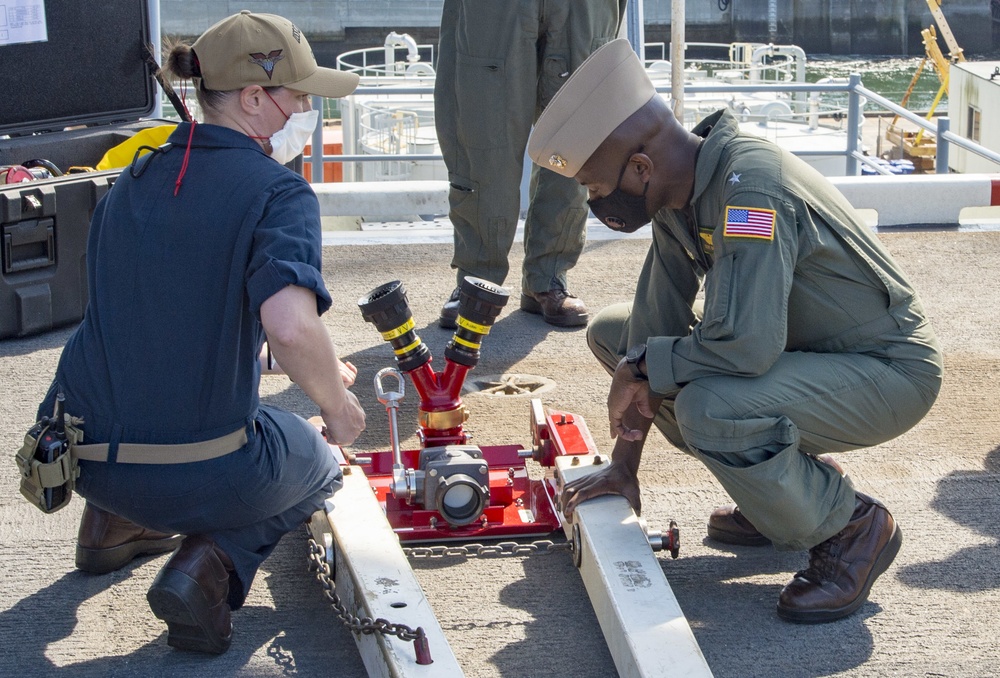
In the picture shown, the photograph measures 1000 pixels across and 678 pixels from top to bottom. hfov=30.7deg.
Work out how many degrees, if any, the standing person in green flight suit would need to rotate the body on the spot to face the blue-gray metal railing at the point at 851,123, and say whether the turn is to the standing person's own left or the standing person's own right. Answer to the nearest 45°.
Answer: approximately 135° to the standing person's own left

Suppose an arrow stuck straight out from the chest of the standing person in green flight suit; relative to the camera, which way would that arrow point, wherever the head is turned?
toward the camera

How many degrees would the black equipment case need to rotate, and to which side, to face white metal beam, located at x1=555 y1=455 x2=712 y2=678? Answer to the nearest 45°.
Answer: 0° — it already faces it

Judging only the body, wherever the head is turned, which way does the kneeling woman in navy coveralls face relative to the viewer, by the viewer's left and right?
facing away from the viewer and to the right of the viewer

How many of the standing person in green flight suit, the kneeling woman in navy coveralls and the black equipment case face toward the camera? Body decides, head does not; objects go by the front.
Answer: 2

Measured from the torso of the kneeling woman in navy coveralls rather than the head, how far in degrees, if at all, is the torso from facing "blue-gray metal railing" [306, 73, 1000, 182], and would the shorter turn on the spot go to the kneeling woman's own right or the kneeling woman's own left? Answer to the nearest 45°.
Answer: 0° — they already face it

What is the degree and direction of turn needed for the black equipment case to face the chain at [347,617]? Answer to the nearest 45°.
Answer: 0° — it already faces it

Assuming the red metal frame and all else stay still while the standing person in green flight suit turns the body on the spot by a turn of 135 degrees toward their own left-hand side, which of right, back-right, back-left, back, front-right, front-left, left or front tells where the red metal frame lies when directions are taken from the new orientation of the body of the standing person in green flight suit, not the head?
back-right

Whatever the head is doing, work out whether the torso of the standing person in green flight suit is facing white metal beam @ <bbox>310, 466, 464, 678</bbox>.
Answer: yes

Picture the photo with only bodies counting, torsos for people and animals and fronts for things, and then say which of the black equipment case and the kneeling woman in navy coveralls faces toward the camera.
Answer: the black equipment case

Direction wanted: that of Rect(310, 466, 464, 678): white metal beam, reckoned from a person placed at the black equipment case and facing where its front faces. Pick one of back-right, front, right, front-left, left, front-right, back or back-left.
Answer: front

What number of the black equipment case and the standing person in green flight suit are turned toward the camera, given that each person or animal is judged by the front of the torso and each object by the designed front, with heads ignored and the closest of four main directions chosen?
2

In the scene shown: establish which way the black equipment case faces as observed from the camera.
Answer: facing the viewer

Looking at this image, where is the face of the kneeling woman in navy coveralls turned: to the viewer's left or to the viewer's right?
to the viewer's right

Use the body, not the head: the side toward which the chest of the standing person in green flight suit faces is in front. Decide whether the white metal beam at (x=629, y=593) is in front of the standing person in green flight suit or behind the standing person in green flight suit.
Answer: in front

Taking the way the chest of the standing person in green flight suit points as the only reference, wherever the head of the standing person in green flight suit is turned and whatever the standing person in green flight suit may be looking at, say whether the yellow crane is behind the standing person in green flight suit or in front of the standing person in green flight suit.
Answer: behind

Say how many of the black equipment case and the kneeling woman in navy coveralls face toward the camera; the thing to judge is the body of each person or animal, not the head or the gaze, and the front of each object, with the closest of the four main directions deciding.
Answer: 1
